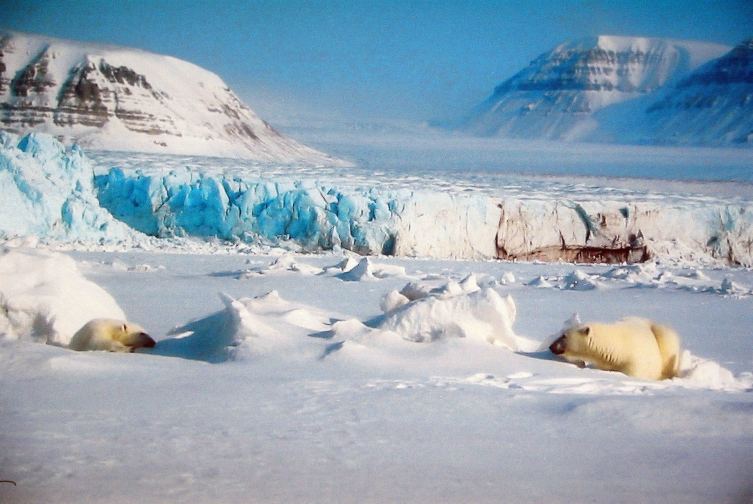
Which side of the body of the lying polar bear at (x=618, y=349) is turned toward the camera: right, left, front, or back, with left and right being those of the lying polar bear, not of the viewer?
left

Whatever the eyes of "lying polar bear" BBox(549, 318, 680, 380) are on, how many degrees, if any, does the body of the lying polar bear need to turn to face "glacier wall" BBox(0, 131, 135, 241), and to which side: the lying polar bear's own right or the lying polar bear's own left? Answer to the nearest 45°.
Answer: approximately 45° to the lying polar bear's own right

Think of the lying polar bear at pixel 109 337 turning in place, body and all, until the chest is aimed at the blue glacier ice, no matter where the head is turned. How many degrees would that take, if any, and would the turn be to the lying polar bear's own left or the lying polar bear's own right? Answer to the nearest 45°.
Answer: approximately 90° to the lying polar bear's own left

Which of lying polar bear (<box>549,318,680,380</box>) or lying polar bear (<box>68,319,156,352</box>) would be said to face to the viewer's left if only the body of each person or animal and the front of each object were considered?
lying polar bear (<box>549,318,680,380</box>)

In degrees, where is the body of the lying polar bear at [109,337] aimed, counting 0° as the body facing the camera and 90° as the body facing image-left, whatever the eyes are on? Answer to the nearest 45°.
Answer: approximately 270°

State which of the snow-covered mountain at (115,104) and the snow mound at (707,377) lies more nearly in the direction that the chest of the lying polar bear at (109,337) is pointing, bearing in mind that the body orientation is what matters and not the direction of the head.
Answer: the snow mound

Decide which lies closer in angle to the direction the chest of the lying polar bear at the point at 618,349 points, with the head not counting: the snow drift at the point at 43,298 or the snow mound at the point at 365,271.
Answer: the snow drift

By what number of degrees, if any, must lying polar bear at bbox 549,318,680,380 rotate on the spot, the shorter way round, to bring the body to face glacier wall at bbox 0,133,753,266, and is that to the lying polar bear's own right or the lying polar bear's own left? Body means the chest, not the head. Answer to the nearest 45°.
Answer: approximately 90° to the lying polar bear's own right

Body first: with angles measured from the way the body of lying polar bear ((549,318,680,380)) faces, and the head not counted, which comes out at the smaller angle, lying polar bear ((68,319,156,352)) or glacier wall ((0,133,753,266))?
the lying polar bear

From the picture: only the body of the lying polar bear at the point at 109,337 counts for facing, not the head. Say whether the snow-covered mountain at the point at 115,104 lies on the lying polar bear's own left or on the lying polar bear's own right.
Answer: on the lying polar bear's own left
